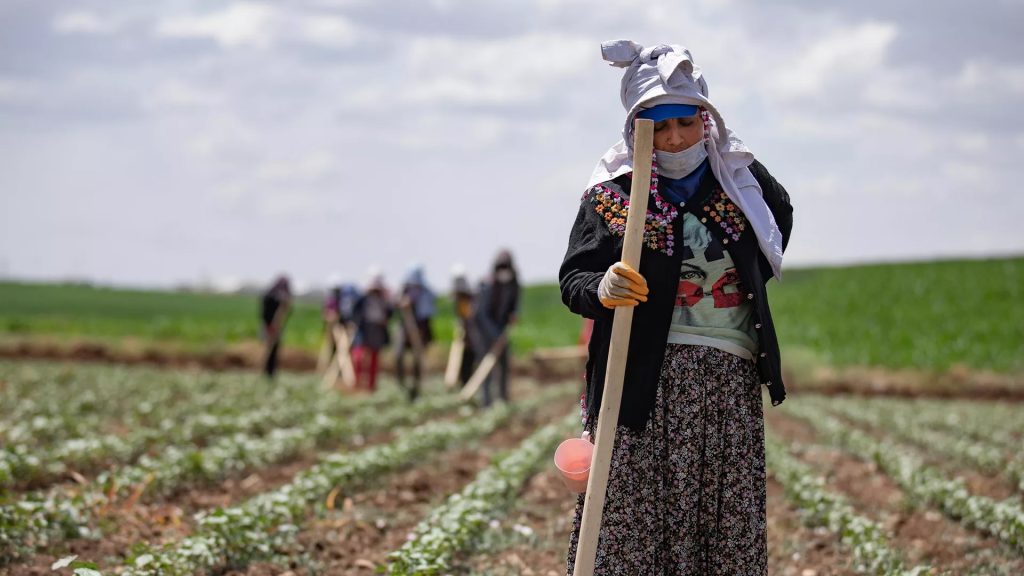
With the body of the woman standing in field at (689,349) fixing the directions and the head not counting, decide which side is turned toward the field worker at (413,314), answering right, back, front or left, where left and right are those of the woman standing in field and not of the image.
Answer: back

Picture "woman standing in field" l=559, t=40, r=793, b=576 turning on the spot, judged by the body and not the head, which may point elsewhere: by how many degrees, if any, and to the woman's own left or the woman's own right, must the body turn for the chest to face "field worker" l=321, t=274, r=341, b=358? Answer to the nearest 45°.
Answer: approximately 180°

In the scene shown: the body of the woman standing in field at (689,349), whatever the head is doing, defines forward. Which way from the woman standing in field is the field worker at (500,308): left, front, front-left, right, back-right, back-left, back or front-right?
back

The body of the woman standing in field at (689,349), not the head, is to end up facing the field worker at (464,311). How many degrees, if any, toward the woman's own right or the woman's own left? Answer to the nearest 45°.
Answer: approximately 180°

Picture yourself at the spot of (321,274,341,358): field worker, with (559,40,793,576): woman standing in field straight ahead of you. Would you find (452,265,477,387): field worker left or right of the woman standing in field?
left

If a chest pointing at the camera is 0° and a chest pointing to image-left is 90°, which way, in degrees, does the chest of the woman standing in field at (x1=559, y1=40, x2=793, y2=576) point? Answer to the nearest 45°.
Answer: approximately 0°

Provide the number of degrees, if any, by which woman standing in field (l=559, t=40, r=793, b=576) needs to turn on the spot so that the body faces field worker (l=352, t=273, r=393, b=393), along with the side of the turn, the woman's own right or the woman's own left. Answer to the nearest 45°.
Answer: approximately 180°
